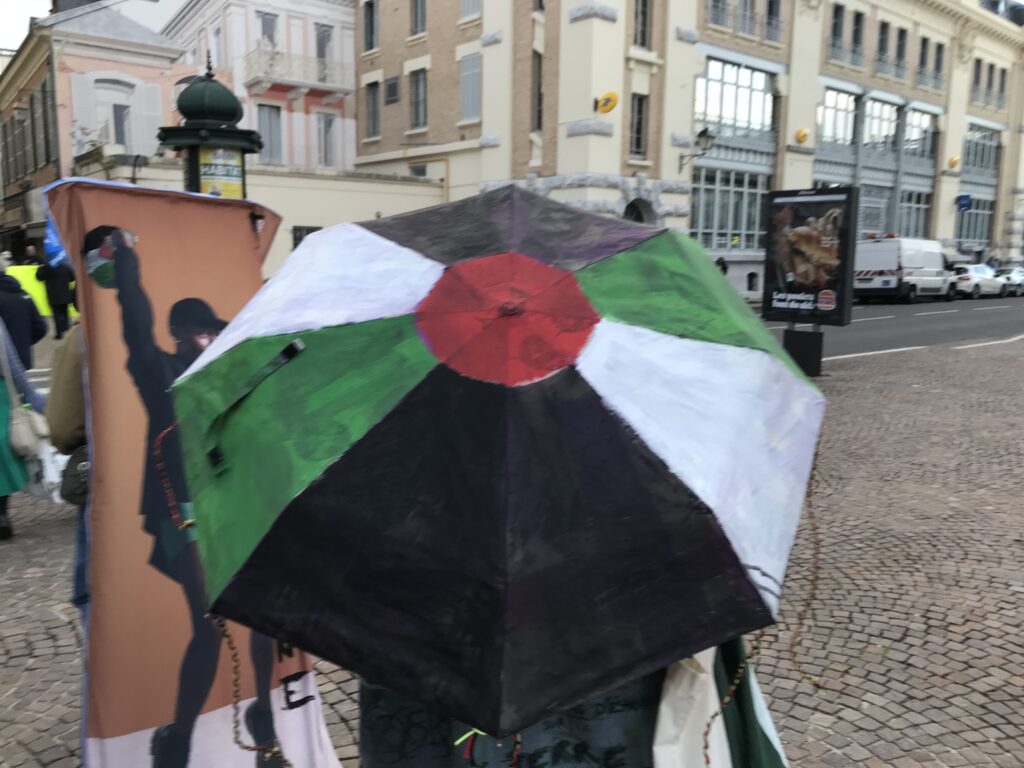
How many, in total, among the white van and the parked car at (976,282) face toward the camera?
0

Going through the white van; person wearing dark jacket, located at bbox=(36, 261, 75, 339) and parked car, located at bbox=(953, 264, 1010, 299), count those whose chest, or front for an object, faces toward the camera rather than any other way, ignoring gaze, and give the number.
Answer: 0

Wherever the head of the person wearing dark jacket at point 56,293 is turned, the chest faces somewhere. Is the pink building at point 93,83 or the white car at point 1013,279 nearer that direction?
the pink building

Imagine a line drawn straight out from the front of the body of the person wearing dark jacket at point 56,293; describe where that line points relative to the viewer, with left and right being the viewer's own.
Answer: facing away from the viewer

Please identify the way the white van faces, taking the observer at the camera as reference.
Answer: facing away from the viewer and to the right of the viewer
